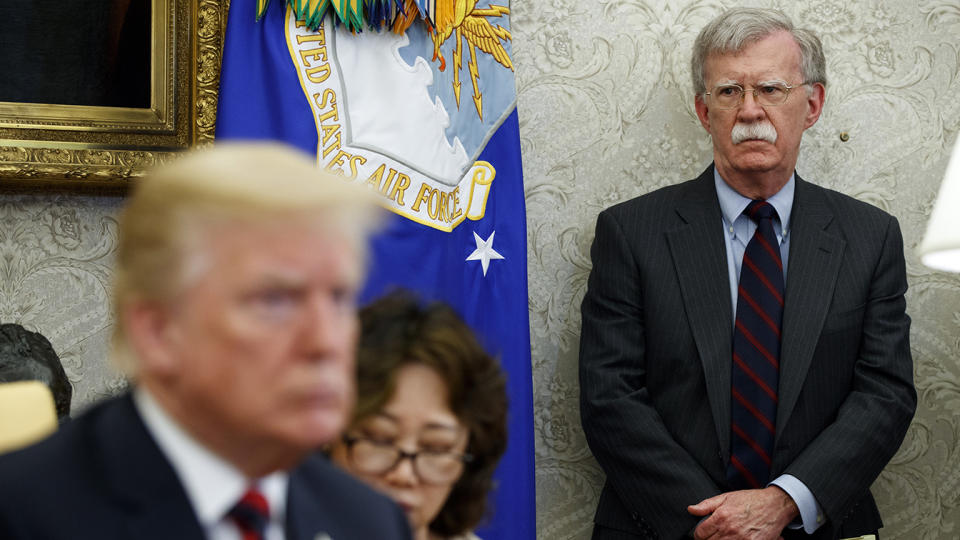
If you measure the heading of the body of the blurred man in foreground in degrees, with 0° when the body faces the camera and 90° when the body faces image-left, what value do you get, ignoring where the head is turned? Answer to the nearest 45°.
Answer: approximately 315°

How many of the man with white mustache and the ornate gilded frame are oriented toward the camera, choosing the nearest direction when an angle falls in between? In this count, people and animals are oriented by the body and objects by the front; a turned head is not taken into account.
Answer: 2

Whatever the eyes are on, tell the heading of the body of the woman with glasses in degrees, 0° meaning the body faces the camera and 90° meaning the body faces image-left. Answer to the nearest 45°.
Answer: approximately 0°

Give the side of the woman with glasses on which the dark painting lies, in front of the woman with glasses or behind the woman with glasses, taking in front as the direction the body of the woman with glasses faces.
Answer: behind

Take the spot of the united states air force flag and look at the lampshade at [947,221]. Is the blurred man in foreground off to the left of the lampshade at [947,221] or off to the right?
right

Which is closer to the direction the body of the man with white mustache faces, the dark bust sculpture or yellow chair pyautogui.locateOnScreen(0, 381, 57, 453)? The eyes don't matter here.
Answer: the yellow chair

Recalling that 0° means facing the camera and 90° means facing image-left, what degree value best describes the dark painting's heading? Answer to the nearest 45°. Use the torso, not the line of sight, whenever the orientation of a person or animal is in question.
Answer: approximately 0°

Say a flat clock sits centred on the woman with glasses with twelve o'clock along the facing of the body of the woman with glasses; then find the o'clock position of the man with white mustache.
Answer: The man with white mustache is roughly at 7 o'clock from the woman with glasses.

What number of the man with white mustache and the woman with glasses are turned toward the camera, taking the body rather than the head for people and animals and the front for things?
2
